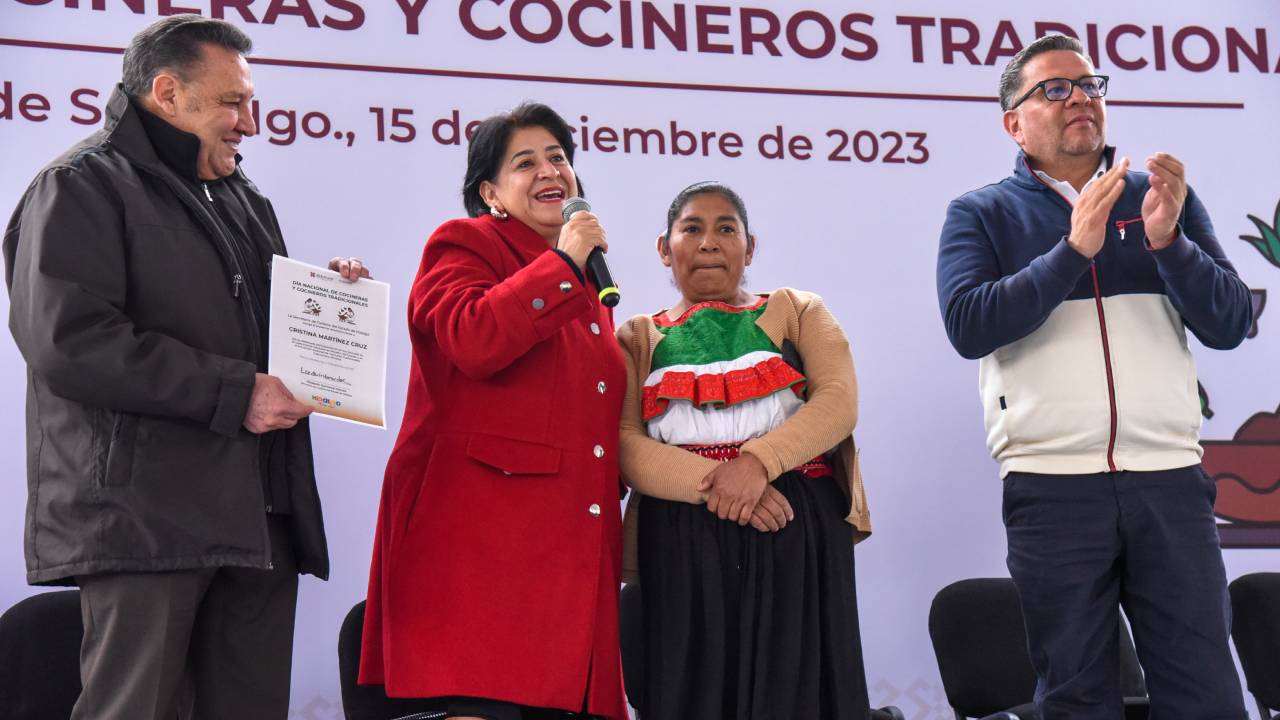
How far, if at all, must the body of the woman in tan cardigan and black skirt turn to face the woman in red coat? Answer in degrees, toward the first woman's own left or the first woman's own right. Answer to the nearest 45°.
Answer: approximately 45° to the first woman's own right

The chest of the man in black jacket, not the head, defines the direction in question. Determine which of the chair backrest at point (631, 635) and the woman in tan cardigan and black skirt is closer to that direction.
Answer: the woman in tan cardigan and black skirt

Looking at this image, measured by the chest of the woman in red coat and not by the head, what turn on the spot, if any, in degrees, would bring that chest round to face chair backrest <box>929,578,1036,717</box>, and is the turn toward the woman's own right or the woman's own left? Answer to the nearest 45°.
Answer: approximately 90° to the woman's own left

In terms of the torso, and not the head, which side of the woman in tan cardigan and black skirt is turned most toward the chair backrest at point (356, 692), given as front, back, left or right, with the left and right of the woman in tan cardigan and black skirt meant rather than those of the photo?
right

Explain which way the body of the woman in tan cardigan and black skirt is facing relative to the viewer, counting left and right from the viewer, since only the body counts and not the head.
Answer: facing the viewer

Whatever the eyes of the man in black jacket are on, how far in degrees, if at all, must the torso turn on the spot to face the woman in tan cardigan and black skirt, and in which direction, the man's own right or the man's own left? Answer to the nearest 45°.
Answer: approximately 45° to the man's own left

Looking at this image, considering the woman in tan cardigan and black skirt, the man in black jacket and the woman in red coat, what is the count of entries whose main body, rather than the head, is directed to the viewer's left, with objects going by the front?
0

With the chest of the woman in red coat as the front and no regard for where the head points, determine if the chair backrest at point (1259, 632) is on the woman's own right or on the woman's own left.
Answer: on the woman's own left

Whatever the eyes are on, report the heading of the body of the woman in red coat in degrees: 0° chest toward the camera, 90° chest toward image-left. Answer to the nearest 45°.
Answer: approximately 315°

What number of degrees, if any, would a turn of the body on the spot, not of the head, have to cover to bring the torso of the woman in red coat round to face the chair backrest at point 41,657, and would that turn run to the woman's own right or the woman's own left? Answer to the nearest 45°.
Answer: approximately 180°

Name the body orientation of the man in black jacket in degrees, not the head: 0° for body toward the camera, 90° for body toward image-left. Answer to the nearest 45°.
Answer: approximately 315°

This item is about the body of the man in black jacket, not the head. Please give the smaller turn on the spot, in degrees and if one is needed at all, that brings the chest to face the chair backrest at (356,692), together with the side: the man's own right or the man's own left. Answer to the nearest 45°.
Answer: approximately 90° to the man's own left

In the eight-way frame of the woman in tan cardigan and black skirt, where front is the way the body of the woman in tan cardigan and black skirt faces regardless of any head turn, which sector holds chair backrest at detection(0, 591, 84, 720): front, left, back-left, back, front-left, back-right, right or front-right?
right
